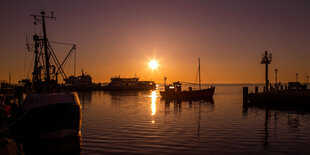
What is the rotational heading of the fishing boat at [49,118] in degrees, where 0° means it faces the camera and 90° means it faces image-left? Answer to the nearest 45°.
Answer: approximately 315°
